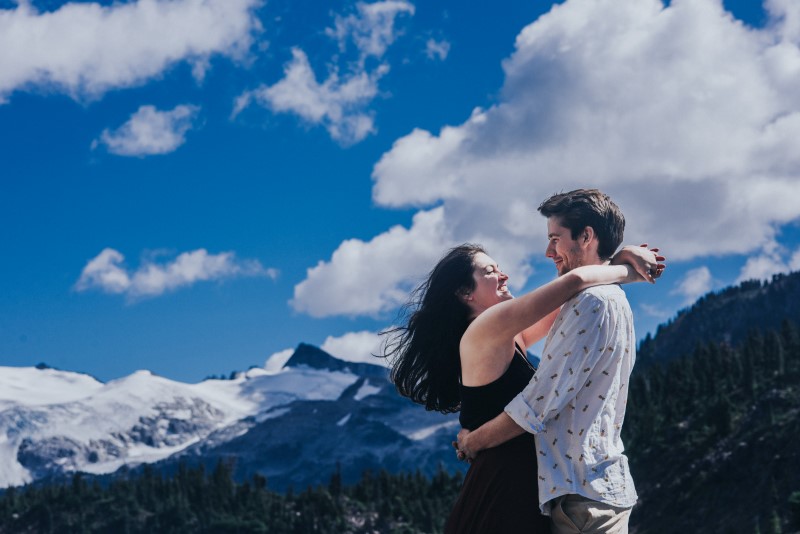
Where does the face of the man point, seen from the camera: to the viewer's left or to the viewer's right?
to the viewer's left

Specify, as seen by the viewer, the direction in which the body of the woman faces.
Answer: to the viewer's right
